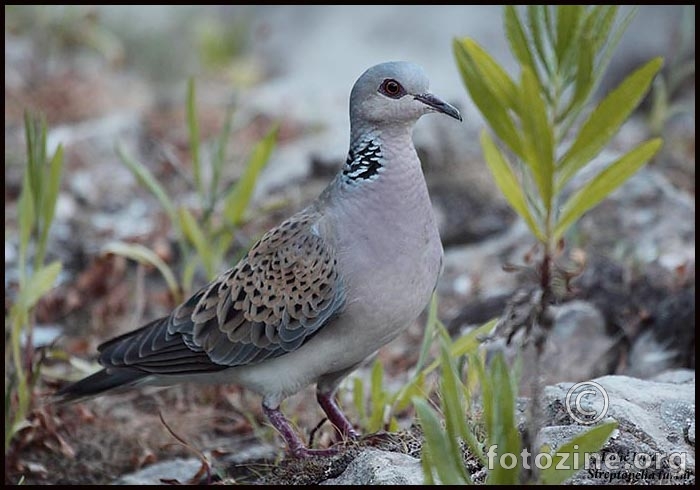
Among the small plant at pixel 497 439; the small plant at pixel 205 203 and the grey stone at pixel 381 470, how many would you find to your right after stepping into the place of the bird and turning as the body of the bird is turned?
2

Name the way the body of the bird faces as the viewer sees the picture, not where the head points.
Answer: to the viewer's right

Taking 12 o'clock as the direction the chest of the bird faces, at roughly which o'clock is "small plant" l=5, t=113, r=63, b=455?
The small plant is roughly at 7 o'clock from the bird.

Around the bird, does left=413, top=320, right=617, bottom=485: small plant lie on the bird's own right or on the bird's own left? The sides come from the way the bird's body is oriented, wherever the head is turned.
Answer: on the bird's own right

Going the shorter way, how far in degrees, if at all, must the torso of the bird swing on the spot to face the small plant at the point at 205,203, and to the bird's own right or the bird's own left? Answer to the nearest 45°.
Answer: approximately 90° to the bird's own left

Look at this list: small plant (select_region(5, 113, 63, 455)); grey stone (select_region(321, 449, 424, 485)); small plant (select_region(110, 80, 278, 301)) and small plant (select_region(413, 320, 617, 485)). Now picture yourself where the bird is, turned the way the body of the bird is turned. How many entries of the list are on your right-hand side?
2
